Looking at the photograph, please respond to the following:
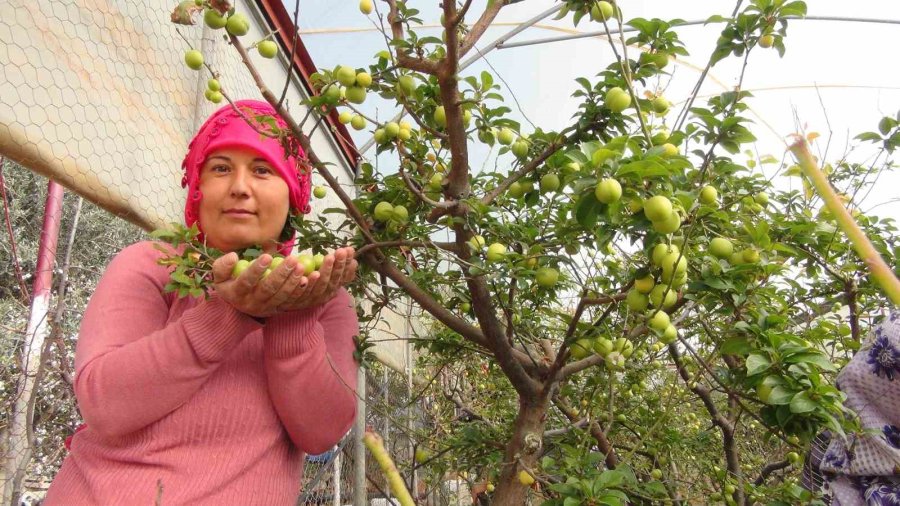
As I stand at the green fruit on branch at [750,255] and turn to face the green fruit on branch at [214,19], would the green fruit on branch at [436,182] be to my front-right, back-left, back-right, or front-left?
front-right

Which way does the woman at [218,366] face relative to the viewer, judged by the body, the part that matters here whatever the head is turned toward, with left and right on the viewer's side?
facing the viewer

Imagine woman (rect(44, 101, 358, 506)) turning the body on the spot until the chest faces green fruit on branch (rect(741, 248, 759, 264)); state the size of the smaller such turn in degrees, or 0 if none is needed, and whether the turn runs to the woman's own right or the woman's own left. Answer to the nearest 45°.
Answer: approximately 45° to the woman's own left
